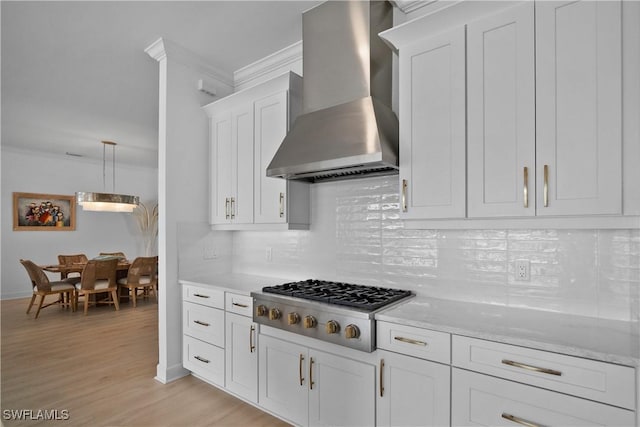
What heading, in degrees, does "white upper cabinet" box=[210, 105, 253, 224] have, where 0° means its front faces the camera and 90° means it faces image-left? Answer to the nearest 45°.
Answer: approximately 45°

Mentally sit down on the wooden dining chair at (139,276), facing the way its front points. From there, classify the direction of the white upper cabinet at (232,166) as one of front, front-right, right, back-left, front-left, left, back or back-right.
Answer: back-left

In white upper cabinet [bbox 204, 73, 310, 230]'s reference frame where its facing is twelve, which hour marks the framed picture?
The framed picture is roughly at 3 o'clock from the white upper cabinet.

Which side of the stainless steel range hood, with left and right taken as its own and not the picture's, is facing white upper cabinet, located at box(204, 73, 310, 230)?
right

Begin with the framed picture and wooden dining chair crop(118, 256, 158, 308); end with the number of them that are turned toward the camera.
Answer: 1

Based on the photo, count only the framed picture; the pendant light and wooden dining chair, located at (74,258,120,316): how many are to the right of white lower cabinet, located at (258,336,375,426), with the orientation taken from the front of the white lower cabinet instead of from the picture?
3

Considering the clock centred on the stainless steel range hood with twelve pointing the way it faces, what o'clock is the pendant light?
The pendant light is roughly at 3 o'clock from the stainless steel range hood.

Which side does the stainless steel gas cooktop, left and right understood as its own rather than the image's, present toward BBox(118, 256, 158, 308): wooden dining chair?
right

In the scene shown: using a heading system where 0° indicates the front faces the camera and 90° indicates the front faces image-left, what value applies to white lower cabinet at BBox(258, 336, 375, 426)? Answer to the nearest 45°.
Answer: approximately 45°

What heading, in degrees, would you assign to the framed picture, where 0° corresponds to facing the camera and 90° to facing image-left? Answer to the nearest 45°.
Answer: approximately 0°

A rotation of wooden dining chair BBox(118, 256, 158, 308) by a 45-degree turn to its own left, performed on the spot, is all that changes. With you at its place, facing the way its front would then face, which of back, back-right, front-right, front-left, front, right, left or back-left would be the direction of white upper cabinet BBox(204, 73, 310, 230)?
left

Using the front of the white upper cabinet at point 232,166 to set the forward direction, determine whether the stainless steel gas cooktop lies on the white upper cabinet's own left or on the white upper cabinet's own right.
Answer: on the white upper cabinet's own left

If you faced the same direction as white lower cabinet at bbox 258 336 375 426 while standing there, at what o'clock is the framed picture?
The framed picture is roughly at 3 o'clock from the white lower cabinet.

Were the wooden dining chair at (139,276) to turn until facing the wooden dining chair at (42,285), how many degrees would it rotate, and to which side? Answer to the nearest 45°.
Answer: approximately 45° to its left

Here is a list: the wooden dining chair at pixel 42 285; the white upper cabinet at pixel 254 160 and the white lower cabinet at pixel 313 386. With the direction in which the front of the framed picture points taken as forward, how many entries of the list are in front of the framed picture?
3
